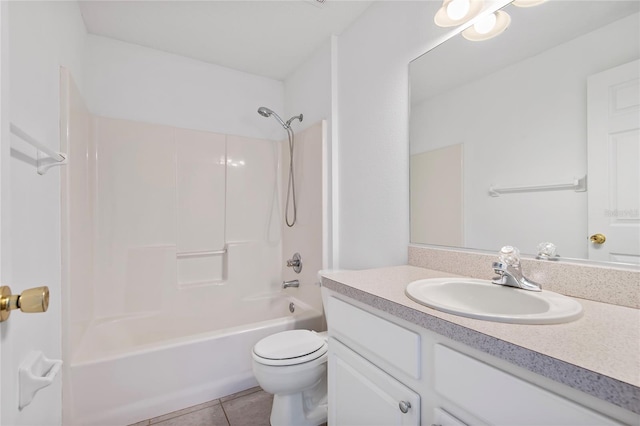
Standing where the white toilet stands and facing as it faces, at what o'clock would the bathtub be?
The bathtub is roughly at 2 o'clock from the white toilet.

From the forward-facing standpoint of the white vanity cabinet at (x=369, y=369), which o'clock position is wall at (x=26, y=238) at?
The wall is roughly at 1 o'clock from the white vanity cabinet.

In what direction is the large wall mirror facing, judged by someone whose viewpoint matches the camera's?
facing the viewer and to the left of the viewer

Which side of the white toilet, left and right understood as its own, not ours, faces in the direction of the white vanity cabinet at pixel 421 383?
left

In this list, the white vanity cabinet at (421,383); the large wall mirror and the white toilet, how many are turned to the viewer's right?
0

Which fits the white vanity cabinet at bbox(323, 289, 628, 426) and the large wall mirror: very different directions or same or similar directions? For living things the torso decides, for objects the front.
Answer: same or similar directions

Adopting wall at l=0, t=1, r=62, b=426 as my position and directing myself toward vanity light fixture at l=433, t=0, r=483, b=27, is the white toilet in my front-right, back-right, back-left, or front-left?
front-left
